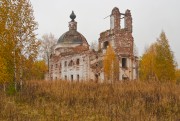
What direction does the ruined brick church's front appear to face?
to the viewer's right
